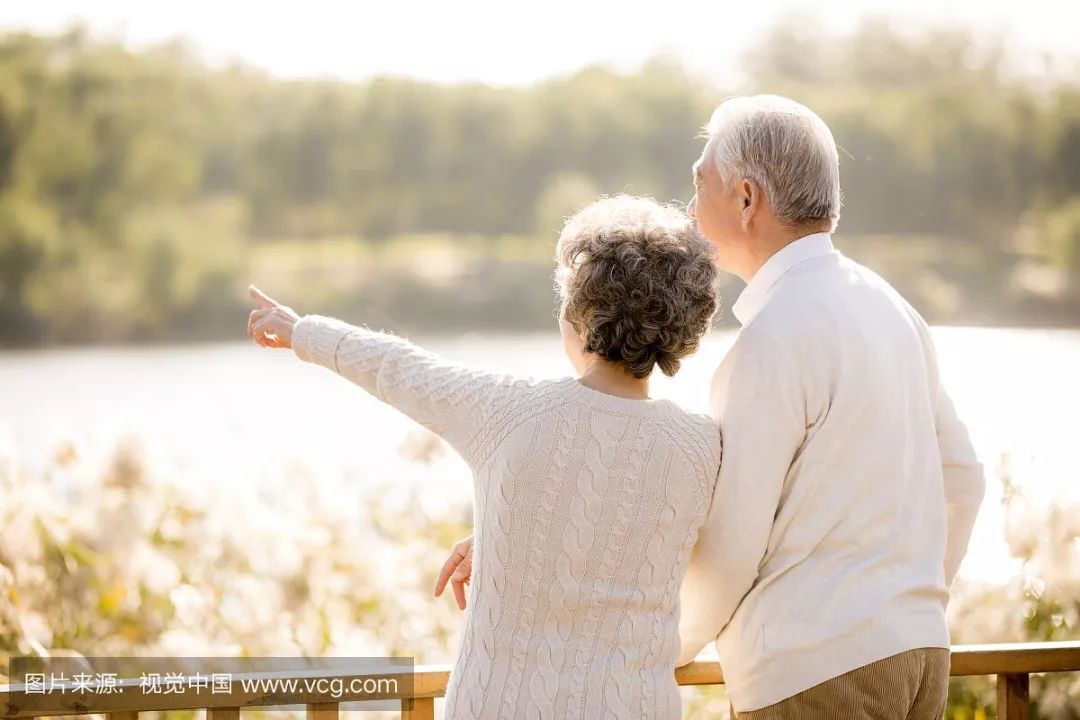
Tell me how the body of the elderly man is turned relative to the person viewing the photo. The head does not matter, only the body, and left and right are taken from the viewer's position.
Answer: facing away from the viewer and to the left of the viewer

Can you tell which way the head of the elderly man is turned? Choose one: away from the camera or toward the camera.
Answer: away from the camera
